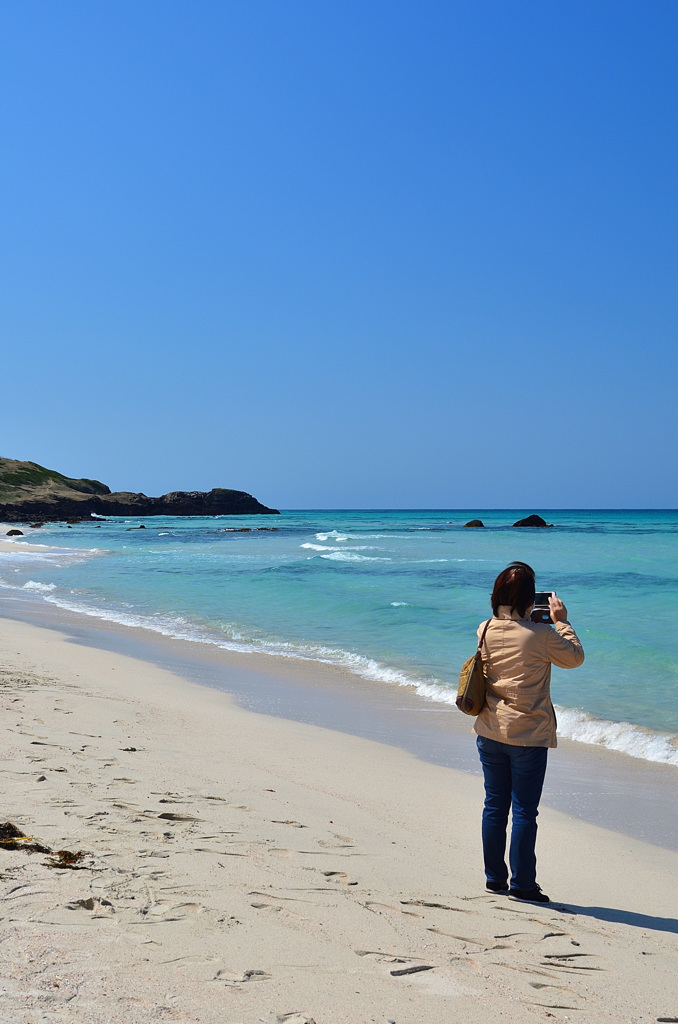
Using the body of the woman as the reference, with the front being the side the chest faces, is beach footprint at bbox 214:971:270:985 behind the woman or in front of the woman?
behind

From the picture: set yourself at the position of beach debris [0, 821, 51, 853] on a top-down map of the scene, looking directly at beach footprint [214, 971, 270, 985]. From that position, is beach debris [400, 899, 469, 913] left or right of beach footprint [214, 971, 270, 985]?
left

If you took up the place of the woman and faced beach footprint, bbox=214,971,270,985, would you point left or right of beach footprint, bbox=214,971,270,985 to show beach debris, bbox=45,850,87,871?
right

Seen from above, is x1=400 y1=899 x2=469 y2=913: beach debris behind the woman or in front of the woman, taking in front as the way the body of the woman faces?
behind

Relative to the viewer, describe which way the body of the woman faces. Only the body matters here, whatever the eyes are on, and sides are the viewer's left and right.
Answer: facing away from the viewer and to the right of the viewer
